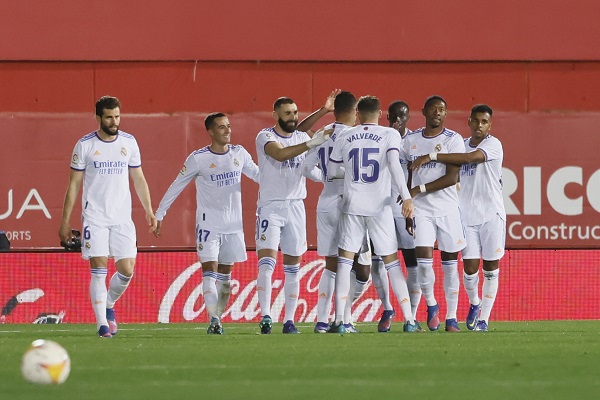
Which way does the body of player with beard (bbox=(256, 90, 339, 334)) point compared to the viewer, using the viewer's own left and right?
facing the viewer and to the right of the viewer

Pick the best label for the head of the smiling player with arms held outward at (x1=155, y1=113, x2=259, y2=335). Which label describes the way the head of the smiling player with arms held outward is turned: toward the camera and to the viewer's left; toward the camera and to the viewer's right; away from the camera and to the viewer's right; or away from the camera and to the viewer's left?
toward the camera and to the viewer's right

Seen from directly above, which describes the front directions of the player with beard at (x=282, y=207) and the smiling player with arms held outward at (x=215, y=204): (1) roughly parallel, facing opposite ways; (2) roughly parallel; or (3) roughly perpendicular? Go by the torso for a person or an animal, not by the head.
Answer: roughly parallel

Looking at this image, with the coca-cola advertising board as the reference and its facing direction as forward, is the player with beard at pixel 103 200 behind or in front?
in front

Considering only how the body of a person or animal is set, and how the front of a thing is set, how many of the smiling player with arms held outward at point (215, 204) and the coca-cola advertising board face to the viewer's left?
0

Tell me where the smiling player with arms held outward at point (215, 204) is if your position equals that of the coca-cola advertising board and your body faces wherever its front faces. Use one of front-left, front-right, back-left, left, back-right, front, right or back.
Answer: front

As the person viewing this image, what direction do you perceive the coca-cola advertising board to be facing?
facing the viewer

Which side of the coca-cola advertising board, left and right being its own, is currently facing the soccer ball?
front

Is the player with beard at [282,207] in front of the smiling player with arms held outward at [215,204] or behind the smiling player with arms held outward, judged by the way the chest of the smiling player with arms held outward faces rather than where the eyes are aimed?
in front

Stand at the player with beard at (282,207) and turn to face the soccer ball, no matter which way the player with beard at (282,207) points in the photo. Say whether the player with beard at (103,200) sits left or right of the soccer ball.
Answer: right

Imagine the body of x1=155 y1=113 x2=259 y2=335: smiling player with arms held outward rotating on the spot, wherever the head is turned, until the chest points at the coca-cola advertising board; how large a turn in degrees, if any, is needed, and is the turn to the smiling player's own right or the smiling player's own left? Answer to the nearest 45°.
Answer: approximately 135° to the smiling player's own left

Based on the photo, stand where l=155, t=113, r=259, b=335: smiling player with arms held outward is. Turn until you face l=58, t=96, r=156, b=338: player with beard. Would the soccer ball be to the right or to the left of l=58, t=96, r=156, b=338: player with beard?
left

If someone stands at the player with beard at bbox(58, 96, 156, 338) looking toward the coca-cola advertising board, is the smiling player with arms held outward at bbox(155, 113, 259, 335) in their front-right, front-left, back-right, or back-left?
front-right

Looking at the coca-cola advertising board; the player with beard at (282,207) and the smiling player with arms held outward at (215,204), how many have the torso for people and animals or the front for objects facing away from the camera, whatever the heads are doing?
0

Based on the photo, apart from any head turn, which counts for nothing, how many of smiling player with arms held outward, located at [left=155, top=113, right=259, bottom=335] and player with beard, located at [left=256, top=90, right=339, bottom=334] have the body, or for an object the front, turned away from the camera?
0

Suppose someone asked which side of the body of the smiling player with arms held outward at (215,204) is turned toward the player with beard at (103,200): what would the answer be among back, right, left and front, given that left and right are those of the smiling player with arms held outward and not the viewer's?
right
